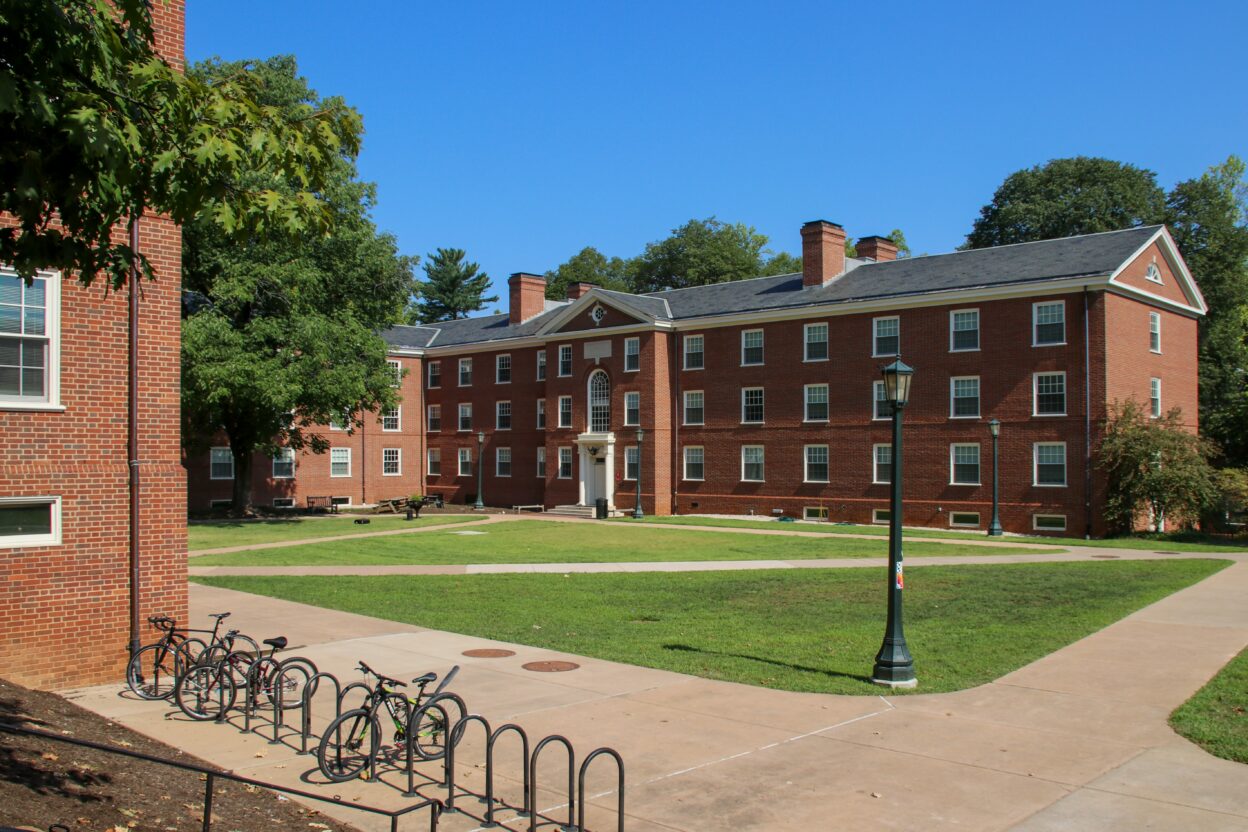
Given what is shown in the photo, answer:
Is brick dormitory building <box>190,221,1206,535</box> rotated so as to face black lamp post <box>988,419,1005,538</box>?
no

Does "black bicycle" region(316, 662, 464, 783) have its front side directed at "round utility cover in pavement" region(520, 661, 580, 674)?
no

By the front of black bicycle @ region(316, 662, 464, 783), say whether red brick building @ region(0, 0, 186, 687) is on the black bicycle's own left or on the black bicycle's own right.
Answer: on the black bicycle's own right

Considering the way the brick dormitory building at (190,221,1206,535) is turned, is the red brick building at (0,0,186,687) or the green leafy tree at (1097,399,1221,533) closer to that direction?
the red brick building

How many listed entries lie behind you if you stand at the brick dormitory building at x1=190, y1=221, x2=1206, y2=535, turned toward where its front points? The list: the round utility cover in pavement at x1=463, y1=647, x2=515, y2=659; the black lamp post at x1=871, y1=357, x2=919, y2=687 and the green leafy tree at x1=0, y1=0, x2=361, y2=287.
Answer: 0

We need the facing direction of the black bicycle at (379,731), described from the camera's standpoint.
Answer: facing the viewer and to the left of the viewer

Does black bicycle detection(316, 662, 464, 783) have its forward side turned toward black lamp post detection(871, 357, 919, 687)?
no

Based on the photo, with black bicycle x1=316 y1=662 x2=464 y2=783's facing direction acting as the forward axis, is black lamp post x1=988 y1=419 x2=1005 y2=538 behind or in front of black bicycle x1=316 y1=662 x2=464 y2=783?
behind

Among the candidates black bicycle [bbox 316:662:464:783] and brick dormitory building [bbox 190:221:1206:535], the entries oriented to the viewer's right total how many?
0

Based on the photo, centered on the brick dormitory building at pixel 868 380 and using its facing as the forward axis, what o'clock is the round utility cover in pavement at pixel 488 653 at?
The round utility cover in pavement is roughly at 11 o'clock from the brick dormitory building.

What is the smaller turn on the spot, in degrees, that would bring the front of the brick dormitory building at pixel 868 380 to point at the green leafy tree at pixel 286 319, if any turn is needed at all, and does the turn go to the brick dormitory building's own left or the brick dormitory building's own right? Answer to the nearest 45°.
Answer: approximately 45° to the brick dormitory building's own right

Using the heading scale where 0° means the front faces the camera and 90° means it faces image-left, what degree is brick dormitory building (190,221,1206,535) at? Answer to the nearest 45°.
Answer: approximately 45°
